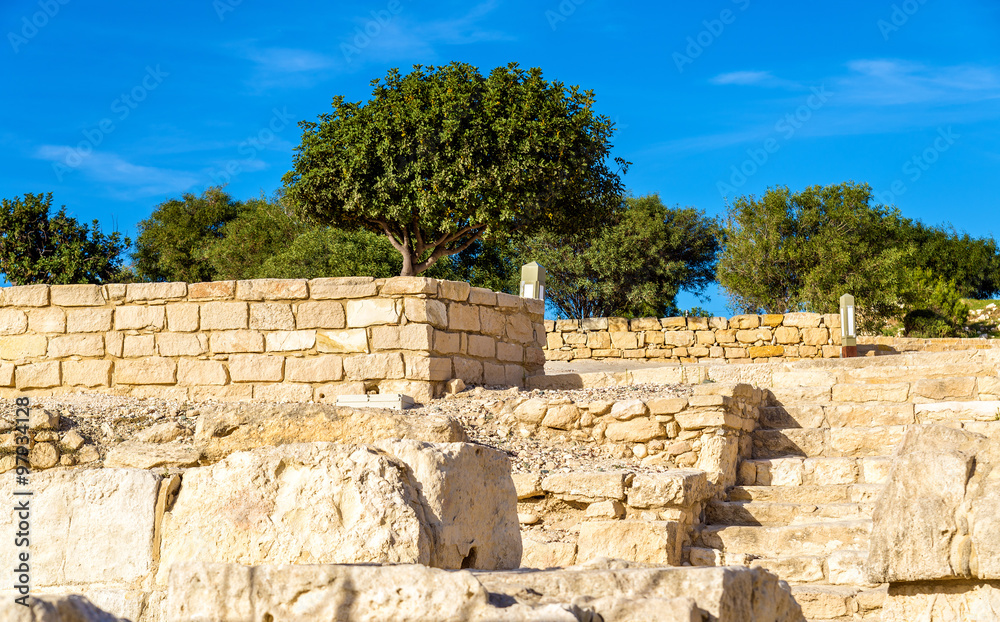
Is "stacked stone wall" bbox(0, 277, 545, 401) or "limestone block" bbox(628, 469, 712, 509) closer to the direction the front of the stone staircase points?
the limestone block

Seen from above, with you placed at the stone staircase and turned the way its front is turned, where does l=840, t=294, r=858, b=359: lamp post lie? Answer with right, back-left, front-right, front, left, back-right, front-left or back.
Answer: back

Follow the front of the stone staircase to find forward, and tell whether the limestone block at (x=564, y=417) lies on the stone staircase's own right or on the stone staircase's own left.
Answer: on the stone staircase's own right

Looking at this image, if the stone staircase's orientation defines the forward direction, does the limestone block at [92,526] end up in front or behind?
in front

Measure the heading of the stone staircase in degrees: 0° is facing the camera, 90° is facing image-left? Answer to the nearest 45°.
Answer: approximately 0°

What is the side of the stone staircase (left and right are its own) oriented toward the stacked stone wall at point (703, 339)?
back

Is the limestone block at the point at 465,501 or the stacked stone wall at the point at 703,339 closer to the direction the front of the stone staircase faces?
the limestone block

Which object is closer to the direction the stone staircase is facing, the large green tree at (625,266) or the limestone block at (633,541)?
the limestone block

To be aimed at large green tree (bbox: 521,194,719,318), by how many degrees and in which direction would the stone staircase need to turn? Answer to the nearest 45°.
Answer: approximately 180°

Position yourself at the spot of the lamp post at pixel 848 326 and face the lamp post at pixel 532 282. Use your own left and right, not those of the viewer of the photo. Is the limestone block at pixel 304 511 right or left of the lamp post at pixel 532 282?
left

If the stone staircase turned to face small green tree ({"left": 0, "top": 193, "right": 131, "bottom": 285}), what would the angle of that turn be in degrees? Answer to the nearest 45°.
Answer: approximately 135° to its right
